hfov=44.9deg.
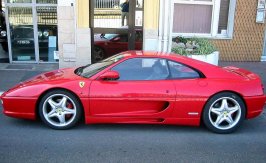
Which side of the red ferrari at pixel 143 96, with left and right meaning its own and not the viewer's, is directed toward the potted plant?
right

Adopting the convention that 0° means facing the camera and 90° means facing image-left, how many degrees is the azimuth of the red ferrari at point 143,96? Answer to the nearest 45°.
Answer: approximately 90°
